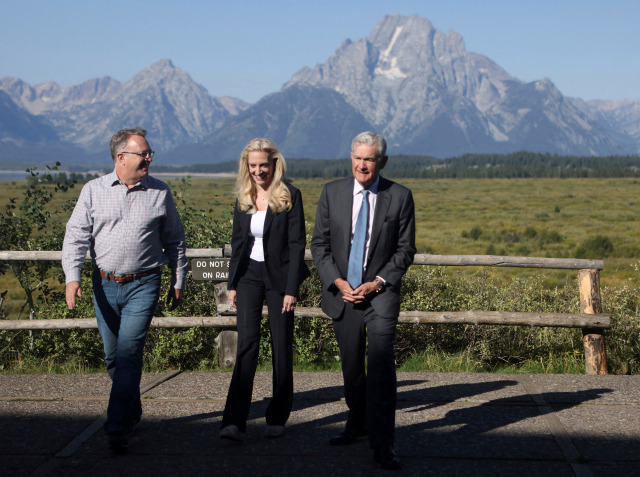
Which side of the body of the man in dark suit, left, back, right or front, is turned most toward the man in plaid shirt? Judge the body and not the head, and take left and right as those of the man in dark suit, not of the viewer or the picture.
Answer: right

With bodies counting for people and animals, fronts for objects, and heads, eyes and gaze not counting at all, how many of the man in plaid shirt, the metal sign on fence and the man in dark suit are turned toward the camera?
3

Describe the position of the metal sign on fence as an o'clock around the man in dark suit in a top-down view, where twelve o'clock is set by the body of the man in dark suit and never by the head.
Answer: The metal sign on fence is roughly at 5 o'clock from the man in dark suit.

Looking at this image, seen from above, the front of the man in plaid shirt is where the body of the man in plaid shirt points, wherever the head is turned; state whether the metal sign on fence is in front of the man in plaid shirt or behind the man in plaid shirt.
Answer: behind

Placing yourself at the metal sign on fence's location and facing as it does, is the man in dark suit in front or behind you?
in front

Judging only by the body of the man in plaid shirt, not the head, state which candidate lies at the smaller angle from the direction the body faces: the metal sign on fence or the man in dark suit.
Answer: the man in dark suit

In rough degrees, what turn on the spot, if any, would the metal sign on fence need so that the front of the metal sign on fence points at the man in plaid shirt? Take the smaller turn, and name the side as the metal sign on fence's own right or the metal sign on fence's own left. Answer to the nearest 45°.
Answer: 0° — it already faces them

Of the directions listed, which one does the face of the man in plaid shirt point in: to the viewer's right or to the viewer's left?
to the viewer's right

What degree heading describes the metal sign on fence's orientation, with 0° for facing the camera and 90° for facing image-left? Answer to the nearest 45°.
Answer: approximately 0°

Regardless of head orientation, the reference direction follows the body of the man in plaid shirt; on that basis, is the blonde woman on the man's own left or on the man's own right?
on the man's own left

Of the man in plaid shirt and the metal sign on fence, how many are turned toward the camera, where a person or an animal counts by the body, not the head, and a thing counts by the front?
2
